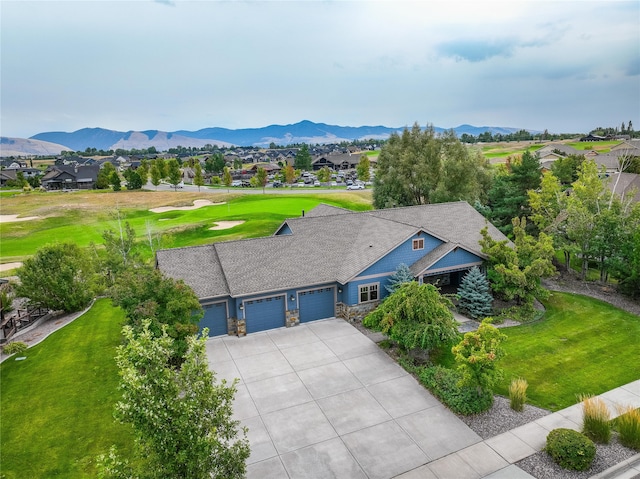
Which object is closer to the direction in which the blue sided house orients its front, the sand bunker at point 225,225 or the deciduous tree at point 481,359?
the deciduous tree

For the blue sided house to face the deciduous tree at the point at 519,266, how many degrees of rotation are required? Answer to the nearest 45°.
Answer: approximately 45° to its left

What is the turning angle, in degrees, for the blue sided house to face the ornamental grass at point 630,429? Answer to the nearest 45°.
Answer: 0° — it already faces it

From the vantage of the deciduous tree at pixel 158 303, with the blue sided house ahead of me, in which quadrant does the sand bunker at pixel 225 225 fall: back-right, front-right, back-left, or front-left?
front-left

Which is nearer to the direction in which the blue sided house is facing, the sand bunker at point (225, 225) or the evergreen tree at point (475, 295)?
the evergreen tree

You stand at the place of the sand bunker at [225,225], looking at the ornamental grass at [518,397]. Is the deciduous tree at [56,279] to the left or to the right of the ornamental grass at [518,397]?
right

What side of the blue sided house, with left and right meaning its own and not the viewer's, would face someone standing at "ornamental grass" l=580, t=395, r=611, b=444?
front

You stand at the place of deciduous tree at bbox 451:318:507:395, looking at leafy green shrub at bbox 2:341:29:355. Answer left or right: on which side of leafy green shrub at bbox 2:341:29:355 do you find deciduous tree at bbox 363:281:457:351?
right

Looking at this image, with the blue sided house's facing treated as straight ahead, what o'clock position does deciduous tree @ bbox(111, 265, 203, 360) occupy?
The deciduous tree is roughly at 3 o'clock from the blue sided house.

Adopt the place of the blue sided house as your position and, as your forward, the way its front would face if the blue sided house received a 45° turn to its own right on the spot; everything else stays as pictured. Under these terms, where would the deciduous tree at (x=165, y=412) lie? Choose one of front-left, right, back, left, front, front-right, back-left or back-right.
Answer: front

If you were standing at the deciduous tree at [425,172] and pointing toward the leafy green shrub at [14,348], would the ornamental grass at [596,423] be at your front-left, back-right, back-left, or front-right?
front-left

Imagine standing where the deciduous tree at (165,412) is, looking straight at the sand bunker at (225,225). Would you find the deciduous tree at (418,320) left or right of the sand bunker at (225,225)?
right

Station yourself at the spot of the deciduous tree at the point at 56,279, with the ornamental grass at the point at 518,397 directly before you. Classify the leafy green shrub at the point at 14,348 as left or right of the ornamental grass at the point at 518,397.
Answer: right

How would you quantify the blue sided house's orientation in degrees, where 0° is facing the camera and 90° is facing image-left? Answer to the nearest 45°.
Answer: approximately 315°

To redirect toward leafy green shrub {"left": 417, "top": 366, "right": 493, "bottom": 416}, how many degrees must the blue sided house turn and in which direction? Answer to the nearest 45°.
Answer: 0° — it already faces it

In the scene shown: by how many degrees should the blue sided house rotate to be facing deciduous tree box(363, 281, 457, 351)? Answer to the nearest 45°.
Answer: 0° — it already faces it

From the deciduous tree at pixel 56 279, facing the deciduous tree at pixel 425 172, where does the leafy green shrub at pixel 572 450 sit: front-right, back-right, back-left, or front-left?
front-right

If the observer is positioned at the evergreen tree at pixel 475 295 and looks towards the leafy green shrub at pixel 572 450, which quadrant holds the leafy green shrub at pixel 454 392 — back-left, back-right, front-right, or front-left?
front-right

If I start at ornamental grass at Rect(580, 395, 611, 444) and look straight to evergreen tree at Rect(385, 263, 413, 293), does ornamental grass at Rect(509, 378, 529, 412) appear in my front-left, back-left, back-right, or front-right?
front-left

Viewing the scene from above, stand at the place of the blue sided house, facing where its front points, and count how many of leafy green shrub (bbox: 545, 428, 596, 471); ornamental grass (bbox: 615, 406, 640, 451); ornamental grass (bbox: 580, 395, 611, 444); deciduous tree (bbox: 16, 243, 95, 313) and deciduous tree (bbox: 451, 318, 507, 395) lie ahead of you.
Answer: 4
